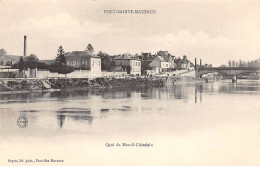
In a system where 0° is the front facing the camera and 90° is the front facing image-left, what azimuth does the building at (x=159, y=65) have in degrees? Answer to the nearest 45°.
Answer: approximately 315°

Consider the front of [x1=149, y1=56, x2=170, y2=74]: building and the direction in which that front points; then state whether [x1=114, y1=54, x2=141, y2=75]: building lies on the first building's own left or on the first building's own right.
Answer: on the first building's own right
